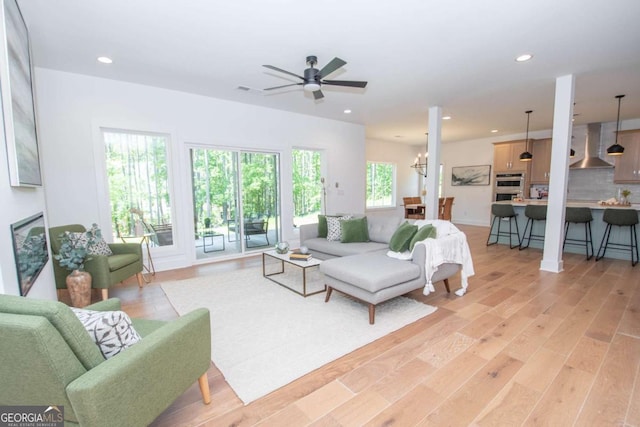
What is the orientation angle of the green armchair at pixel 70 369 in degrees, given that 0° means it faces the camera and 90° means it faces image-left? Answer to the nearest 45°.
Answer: approximately 225°

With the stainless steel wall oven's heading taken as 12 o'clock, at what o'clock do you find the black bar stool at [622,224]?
The black bar stool is roughly at 11 o'clock from the stainless steel wall oven.

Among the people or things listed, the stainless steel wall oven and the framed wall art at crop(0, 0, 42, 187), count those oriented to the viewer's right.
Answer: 1

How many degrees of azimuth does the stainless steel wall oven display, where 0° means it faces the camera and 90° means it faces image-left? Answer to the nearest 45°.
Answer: approximately 0°

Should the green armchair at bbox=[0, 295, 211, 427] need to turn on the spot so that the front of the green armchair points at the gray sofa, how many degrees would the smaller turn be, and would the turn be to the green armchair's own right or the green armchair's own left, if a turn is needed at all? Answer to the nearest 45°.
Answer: approximately 45° to the green armchair's own right

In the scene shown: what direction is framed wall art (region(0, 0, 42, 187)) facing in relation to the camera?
to the viewer's right

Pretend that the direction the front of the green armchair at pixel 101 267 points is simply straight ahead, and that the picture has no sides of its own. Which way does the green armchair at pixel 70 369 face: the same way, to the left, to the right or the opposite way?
to the left

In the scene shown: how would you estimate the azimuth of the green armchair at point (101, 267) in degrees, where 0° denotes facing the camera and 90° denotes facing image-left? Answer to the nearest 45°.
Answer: approximately 315°

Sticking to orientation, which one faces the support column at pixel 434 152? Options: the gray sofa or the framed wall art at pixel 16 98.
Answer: the framed wall art

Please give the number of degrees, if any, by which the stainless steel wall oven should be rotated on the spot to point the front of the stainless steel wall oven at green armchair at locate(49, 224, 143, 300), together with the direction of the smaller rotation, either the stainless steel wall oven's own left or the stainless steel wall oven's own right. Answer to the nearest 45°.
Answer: approximately 45° to the stainless steel wall oven's own right
